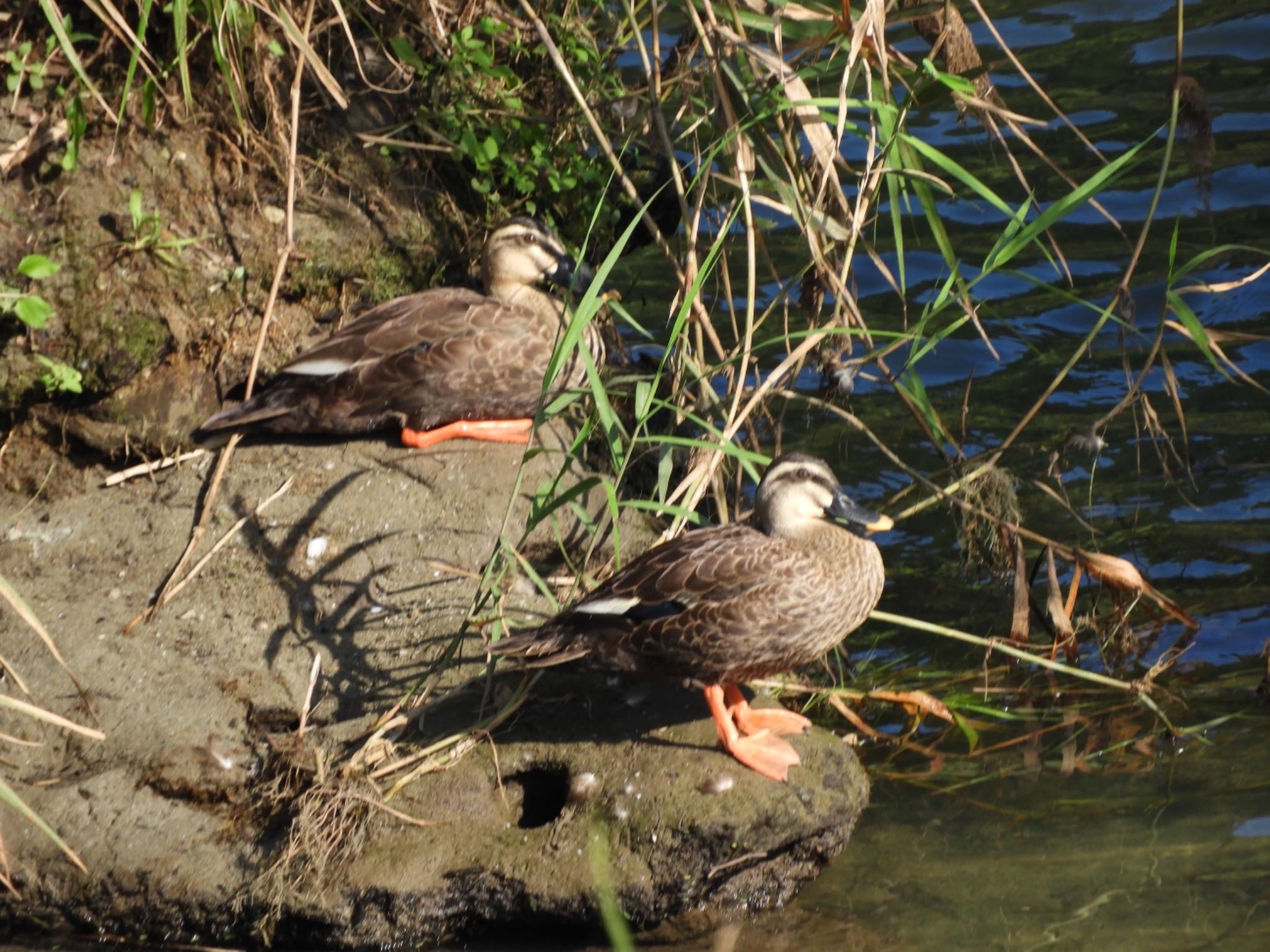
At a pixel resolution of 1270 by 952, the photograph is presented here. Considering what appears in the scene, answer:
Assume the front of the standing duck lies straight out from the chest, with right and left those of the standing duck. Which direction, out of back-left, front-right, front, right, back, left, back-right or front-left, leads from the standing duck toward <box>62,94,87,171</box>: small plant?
back-left

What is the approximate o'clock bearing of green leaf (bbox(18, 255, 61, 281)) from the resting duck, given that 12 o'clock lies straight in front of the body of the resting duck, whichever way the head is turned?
The green leaf is roughly at 6 o'clock from the resting duck.

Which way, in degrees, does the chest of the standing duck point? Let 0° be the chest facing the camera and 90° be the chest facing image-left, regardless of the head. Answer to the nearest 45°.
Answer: approximately 270°

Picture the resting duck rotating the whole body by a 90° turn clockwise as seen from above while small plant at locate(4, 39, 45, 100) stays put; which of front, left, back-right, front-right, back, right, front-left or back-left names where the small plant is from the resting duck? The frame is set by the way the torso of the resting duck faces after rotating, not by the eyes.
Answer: back-right

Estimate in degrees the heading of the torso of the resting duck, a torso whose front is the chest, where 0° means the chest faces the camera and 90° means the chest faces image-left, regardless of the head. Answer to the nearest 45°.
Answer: approximately 270°

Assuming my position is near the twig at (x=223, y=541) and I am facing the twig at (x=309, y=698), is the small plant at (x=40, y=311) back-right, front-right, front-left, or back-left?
back-right

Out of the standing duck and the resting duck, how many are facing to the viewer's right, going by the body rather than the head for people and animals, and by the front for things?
2

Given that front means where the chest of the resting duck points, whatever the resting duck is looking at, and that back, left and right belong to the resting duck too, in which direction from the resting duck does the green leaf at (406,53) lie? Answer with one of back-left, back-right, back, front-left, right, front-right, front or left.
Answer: left
